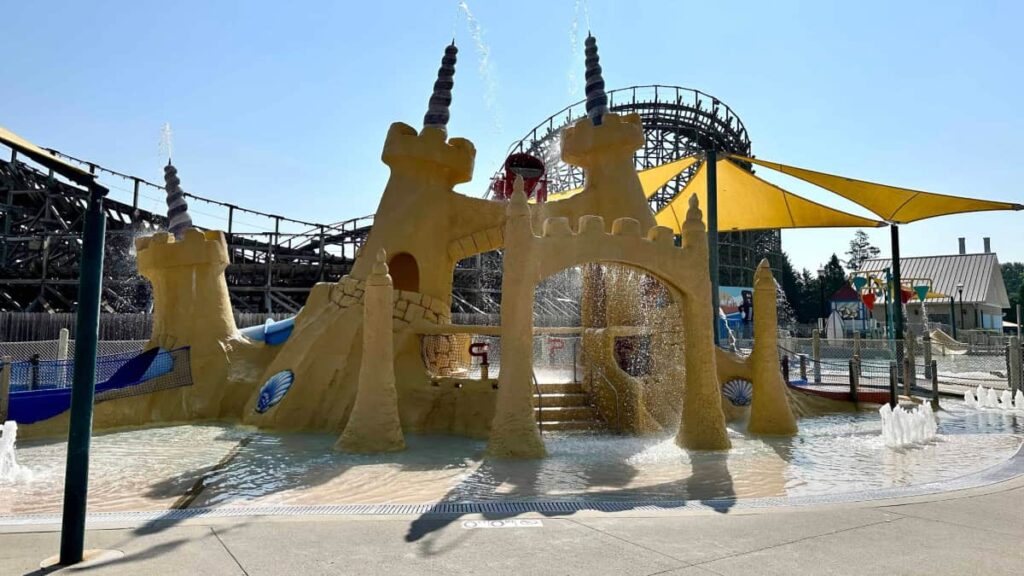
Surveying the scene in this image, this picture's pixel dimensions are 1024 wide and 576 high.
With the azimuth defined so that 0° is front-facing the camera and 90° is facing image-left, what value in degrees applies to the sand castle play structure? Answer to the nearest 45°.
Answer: approximately 0°

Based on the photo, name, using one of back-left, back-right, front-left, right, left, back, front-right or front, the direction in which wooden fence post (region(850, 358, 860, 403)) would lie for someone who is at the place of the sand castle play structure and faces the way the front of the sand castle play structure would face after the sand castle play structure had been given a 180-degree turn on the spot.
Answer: right

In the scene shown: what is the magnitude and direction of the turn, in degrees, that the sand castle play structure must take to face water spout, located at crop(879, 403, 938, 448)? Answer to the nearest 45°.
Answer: approximately 90° to its left

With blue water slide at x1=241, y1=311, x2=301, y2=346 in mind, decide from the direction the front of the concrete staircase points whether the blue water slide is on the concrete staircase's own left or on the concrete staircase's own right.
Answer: on the concrete staircase's own right

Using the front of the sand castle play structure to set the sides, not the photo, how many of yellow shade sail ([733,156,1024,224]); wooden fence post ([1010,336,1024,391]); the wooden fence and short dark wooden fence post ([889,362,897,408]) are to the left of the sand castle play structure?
3

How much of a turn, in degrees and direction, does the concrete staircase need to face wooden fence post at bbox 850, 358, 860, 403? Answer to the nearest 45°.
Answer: approximately 135° to its left

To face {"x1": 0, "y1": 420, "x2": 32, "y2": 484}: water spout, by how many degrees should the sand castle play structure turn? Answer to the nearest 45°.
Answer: approximately 45° to its right

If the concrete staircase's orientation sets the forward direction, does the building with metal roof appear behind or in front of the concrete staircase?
behind

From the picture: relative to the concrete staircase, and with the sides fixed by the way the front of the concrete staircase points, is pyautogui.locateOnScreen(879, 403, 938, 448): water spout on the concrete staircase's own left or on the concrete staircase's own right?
on the concrete staircase's own left

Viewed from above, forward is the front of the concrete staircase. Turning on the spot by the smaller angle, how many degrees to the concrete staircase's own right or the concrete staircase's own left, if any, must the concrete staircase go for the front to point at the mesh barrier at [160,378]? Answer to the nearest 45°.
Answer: approximately 90° to the concrete staircase's own right
